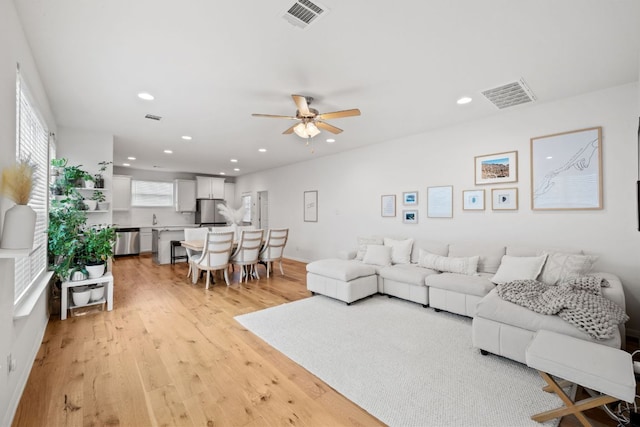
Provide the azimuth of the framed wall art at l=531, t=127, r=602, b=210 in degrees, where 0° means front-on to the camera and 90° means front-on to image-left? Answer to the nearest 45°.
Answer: approximately 45°

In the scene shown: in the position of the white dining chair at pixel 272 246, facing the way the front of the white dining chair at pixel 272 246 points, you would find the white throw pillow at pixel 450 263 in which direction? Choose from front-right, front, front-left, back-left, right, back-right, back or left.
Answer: back

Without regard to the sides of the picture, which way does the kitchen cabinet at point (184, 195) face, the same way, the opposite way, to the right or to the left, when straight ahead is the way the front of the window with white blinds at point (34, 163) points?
to the right

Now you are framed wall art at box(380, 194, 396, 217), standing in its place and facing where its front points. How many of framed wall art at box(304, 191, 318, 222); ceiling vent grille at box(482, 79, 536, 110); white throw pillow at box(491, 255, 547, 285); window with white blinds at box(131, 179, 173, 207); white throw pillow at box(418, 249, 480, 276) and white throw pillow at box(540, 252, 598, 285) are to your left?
4

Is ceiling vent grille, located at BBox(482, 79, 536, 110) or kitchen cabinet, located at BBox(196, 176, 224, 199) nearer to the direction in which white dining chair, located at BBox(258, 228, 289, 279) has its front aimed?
the kitchen cabinet

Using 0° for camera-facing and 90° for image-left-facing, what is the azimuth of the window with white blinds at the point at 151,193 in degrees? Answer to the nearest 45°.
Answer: approximately 0°

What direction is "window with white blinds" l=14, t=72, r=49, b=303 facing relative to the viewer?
to the viewer's right

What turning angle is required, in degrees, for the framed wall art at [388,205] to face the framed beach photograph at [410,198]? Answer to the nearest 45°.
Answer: approximately 90° to its left

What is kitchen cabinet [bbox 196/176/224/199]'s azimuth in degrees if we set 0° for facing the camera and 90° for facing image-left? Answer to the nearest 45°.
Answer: approximately 0°
